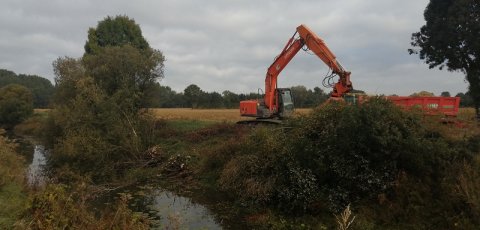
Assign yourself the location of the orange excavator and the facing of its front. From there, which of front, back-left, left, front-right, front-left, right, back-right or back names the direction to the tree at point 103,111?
back

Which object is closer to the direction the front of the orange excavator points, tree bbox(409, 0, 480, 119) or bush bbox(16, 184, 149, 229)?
the tree

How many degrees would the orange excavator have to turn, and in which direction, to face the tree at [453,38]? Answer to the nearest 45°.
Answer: approximately 45° to its left

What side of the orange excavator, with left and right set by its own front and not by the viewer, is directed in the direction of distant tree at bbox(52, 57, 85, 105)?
back

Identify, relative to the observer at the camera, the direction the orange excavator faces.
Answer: facing to the right of the viewer

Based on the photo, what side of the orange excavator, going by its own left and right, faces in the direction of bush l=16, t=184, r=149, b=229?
right

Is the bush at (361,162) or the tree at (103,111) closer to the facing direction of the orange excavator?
the bush

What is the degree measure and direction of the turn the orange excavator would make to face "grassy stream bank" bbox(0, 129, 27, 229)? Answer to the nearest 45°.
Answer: approximately 135° to its right
